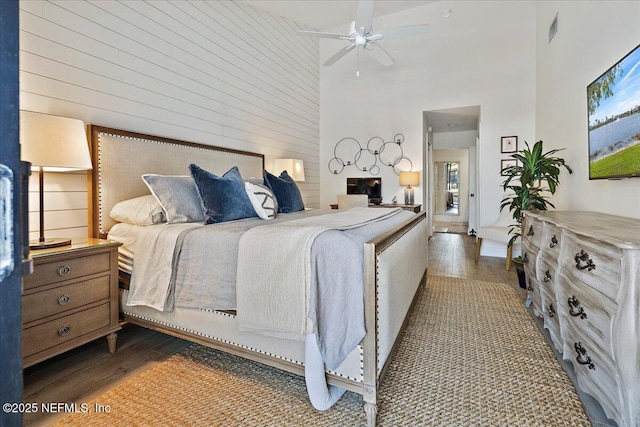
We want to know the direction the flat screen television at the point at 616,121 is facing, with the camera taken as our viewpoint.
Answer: facing to the left of the viewer

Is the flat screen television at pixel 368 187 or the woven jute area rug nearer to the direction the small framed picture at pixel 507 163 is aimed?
the woven jute area rug

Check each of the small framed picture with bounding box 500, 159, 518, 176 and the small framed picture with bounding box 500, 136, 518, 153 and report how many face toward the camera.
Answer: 2

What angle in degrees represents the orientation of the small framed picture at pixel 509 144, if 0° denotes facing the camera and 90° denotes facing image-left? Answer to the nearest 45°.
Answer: approximately 0°

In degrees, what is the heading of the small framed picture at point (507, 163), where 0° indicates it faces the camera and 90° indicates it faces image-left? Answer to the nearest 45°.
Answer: approximately 0°

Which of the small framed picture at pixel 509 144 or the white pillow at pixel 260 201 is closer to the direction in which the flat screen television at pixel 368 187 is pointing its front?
the white pillow
